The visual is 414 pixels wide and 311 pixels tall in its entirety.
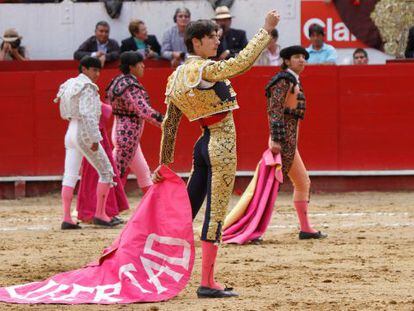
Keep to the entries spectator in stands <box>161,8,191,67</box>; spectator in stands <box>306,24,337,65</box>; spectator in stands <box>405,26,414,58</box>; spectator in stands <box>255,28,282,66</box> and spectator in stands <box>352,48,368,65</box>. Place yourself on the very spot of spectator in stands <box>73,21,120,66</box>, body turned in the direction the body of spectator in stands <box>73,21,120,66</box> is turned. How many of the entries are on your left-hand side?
5

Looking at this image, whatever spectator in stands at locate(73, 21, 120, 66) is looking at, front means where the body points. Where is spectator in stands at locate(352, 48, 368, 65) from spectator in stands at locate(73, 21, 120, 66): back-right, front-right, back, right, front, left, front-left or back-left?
left

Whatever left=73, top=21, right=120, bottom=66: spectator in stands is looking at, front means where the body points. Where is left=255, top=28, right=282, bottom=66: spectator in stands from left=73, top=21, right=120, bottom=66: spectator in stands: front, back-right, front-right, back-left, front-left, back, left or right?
left

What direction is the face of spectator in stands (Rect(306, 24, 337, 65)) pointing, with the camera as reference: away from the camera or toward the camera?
toward the camera

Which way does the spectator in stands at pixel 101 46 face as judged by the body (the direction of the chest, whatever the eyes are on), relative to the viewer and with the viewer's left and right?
facing the viewer

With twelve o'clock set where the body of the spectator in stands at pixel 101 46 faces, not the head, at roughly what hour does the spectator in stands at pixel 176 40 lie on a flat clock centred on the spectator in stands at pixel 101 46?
the spectator in stands at pixel 176 40 is roughly at 9 o'clock from the spectator in stands at pixel 101 46.

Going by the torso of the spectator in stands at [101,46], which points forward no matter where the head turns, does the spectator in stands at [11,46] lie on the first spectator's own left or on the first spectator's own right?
on the first spectator's own right

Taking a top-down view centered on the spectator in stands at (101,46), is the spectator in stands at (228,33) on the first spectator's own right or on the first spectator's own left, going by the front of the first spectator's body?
on the first spectator's own left

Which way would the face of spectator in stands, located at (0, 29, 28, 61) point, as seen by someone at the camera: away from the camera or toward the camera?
toward the camera

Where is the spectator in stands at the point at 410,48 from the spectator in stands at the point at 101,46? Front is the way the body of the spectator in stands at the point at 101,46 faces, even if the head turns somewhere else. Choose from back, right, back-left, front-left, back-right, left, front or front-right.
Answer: left

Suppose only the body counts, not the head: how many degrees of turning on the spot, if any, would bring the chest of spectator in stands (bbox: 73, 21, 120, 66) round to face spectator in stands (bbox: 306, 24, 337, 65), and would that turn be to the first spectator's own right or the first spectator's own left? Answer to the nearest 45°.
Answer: approximately 90° to the first spectator's own left
